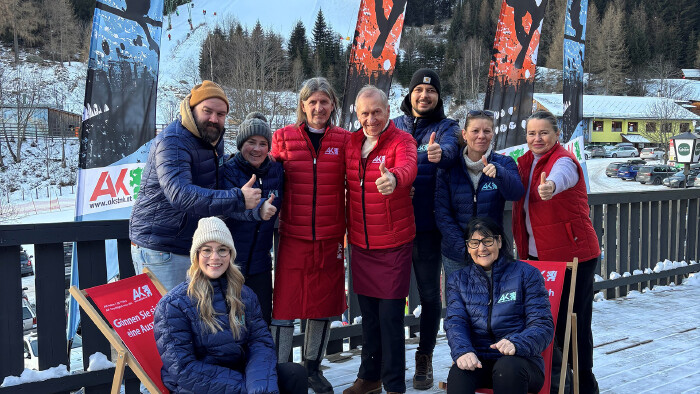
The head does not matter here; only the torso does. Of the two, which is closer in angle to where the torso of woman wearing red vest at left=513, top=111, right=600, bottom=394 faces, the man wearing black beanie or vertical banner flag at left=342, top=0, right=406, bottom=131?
the man wearing black beanie

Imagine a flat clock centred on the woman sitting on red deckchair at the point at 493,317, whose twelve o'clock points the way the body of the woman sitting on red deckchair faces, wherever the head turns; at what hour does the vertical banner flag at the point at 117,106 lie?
The vertical banner flag is roughly at 4 o'clock from the woman sitting on red deckchair.

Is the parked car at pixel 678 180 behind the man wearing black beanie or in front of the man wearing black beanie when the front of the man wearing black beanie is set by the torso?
behind

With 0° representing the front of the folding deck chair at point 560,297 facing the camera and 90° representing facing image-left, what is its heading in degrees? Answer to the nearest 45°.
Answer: approximately 45°

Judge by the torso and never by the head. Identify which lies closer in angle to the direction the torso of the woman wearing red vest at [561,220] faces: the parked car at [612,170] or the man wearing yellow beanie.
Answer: the man wearing yellow beanie

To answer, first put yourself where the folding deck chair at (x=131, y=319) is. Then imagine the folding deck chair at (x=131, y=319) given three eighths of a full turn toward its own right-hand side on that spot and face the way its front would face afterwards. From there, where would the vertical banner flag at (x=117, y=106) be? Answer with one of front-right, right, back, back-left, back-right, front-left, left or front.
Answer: right

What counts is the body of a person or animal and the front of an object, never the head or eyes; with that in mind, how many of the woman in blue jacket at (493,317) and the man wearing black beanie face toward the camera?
2

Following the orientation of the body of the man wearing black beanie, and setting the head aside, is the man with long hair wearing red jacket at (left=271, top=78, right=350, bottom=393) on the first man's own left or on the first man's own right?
on the first man's own right

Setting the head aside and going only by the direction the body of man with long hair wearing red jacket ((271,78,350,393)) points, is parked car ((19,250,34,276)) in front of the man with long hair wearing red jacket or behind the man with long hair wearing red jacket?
behind
